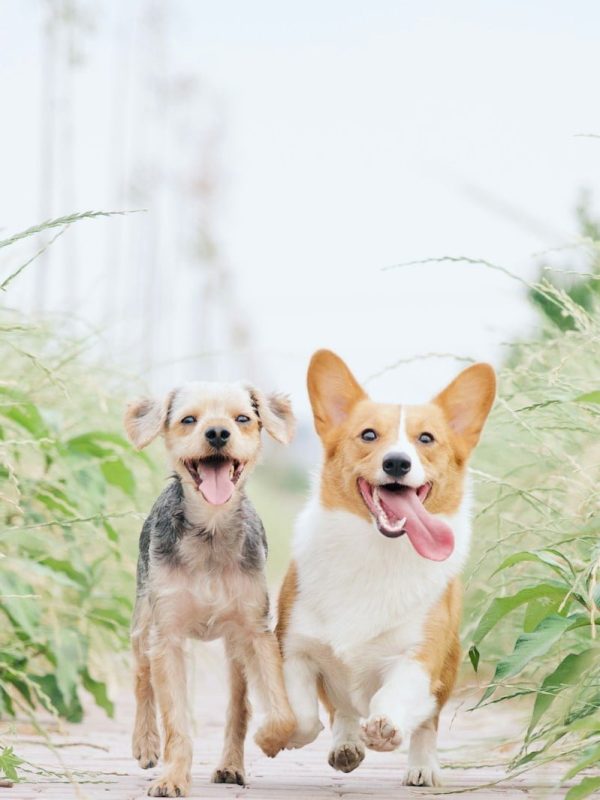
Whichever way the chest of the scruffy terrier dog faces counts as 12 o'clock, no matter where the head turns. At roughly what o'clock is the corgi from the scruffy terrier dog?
The corgi is roughly at 9 o'clock from the scruffy terrier dog.

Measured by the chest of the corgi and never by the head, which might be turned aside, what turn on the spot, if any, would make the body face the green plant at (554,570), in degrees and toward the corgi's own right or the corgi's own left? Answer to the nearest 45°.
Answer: approximately 90° to the corgi's own left

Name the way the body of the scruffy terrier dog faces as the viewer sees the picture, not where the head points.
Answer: toward the camera

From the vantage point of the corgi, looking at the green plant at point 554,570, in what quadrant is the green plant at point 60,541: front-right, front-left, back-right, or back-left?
back-left

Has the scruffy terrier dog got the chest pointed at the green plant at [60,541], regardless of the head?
no

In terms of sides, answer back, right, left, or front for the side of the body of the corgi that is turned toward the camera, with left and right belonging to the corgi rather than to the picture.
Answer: front

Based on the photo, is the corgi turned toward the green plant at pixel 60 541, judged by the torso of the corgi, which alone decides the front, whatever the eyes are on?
no

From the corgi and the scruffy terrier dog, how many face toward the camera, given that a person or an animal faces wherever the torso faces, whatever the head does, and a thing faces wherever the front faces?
2

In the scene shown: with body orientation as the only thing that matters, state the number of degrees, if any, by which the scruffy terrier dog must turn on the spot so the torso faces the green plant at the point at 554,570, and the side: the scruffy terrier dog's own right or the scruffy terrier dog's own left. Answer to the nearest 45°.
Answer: approximately 90° to the scruffy terrier dog's own left

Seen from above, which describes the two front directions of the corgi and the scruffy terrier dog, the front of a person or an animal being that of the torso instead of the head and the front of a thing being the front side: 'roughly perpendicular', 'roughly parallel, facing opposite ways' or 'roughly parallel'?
roughly parallel
